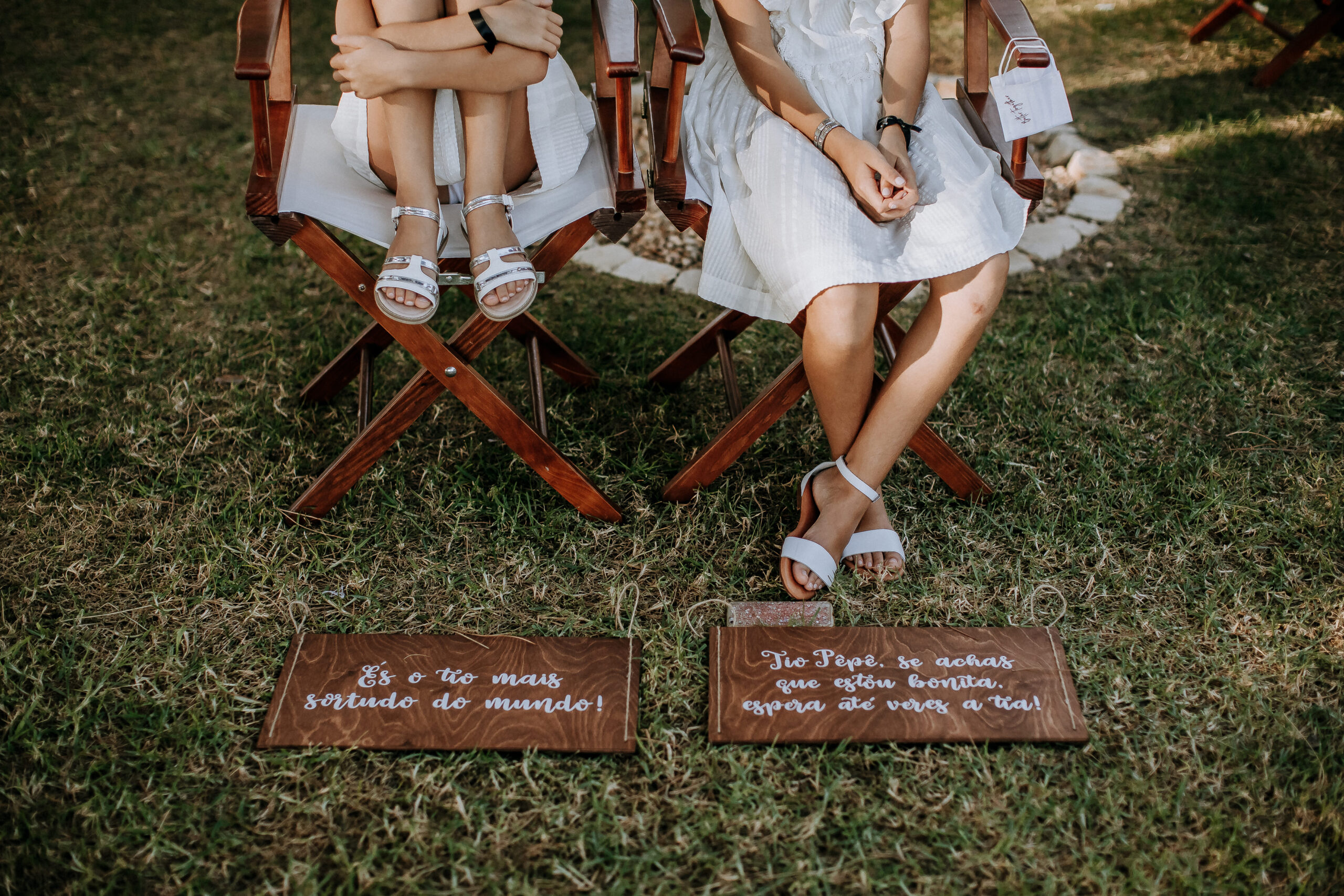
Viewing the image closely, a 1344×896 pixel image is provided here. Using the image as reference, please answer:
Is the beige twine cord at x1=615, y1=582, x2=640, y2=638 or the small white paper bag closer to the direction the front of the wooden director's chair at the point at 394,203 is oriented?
the beige twine cord

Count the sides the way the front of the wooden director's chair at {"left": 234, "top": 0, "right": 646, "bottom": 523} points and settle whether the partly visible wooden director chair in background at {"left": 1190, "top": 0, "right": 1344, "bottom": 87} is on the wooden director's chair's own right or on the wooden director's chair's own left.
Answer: on the wooden director's chair's own left

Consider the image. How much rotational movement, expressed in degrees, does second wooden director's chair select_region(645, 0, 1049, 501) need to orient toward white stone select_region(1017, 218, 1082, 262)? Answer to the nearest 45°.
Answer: approximately 135° to its left

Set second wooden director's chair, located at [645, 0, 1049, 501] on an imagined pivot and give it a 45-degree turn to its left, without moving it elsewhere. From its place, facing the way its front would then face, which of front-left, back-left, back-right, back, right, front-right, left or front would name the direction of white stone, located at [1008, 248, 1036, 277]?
left

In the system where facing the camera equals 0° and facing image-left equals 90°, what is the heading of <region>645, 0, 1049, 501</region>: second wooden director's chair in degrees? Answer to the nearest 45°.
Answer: approximately 0°

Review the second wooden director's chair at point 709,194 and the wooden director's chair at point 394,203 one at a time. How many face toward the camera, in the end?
2

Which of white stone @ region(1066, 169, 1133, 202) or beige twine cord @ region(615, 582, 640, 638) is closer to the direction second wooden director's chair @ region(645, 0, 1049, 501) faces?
the beige twine cord

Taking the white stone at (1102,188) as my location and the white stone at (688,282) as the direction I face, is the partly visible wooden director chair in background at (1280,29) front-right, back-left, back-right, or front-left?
back-right
